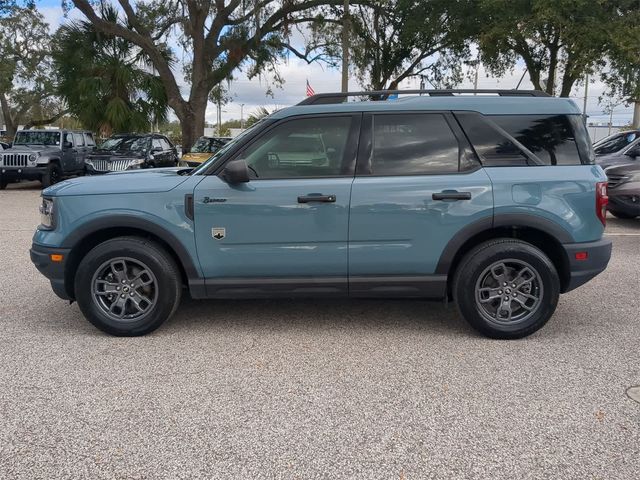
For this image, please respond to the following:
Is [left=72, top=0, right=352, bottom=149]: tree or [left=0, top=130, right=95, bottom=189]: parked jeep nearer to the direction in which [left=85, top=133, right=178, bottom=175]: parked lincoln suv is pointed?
the parked jeep

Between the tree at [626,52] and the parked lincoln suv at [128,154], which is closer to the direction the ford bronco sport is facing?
the parked lincoln suv

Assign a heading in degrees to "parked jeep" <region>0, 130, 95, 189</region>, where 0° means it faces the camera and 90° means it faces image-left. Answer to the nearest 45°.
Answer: approximately 45°

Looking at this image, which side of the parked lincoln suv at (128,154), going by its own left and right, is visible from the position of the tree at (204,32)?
back

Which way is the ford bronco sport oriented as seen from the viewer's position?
to the viewer's left

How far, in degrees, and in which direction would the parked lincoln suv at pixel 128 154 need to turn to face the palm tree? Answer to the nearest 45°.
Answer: approximately 135° to its right
